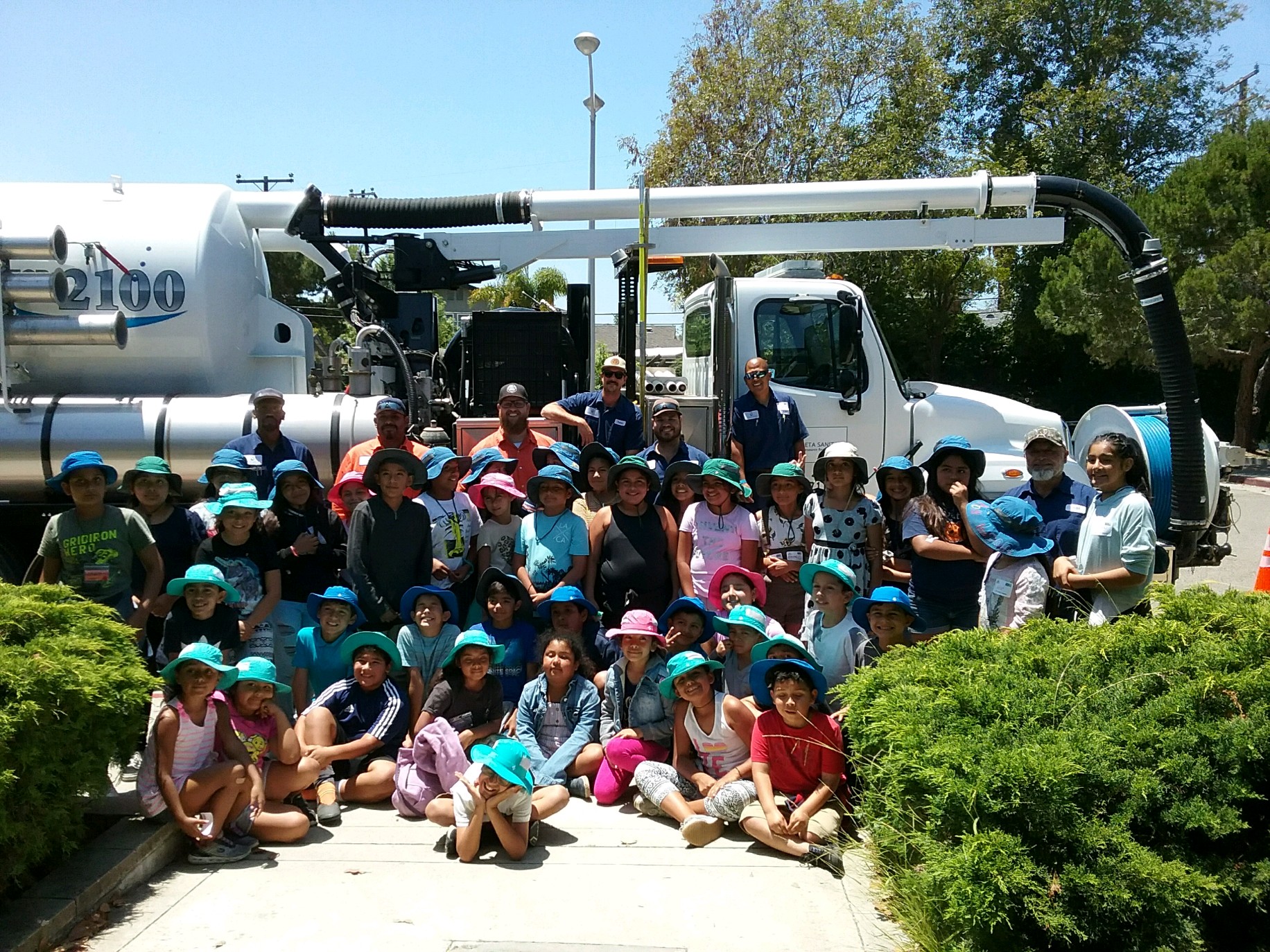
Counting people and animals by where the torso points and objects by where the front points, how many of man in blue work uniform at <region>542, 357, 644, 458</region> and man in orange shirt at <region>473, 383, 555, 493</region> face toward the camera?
2

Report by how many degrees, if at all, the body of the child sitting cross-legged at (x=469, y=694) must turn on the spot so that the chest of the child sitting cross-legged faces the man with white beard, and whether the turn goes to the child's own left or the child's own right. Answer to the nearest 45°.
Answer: approximately 90° to the child's own left

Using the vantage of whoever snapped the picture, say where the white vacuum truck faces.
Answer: facing to the right of the viewer

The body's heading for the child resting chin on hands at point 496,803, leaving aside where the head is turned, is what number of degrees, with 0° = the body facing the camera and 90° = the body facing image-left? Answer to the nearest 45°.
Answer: approximately 0°

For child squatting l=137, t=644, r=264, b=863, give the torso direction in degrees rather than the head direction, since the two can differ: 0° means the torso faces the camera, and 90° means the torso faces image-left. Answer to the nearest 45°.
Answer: approximately 315°

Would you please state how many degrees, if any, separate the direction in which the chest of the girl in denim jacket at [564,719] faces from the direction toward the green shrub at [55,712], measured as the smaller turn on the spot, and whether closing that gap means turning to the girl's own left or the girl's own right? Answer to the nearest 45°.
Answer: approximately 45° to the girl's own right

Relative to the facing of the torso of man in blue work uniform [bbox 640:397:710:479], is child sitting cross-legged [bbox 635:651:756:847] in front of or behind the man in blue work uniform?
in front

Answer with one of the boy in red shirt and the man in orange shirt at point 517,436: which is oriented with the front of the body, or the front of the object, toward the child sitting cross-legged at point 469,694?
the man in orange shirt
